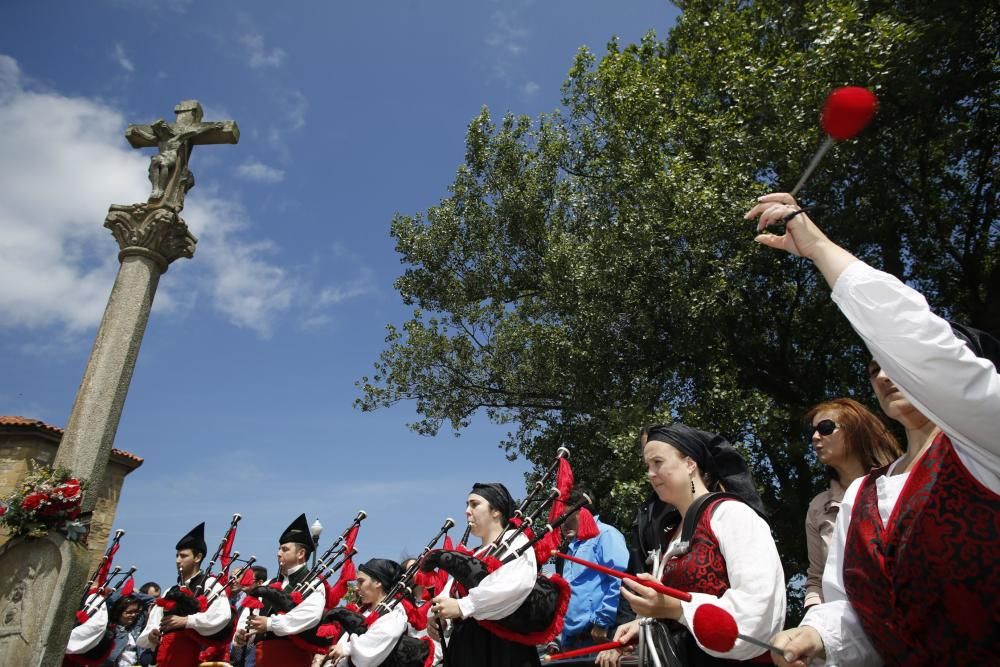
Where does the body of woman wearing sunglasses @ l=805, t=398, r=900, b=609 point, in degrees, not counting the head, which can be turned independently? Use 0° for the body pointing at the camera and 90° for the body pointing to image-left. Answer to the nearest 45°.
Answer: approximately 45°

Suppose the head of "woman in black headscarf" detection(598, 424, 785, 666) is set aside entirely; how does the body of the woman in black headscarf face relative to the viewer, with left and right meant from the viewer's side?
facing to the left of the viewer

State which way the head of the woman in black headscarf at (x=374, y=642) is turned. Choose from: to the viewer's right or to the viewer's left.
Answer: to the viewer's left

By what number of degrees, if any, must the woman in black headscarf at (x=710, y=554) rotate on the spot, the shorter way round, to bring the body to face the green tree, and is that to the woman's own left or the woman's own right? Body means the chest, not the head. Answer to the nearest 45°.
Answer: approximately 90° to the woman's own right

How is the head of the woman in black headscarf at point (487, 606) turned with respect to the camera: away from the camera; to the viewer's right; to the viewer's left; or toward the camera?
to the viewer's left

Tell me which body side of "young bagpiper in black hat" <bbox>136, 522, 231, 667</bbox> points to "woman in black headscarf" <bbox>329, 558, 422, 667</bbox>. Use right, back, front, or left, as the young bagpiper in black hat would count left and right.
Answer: left

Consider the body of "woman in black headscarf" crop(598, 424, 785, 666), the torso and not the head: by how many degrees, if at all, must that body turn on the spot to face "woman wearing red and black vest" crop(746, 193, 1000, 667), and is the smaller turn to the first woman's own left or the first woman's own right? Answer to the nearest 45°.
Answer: approximately 135° to the first woman's own left

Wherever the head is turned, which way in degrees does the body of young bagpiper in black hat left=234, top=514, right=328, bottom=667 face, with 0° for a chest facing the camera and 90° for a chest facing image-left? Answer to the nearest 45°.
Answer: approximately 45°
